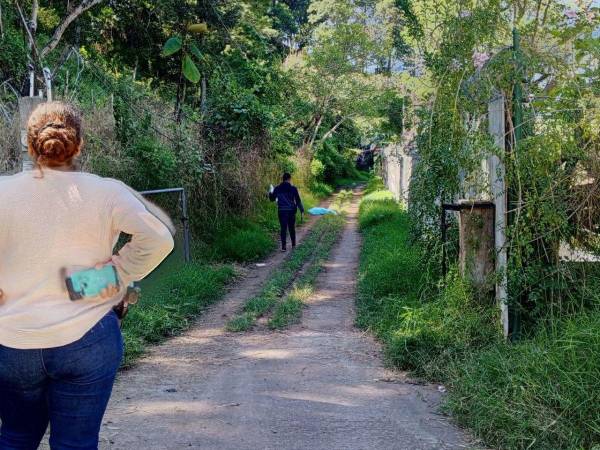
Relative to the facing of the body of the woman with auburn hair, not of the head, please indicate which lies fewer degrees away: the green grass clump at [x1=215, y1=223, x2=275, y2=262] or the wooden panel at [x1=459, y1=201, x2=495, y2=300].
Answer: the green grass clump

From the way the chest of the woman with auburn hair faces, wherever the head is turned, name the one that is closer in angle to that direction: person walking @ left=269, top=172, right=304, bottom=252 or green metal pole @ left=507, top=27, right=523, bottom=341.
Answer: the person walking

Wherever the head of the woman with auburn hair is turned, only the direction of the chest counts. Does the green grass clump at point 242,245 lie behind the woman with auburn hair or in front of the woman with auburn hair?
in front

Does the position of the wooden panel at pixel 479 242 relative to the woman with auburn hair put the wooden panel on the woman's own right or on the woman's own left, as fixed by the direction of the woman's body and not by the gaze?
on the woman's own right

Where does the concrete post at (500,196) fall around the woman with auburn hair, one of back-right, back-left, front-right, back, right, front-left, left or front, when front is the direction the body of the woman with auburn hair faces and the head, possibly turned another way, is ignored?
front-right

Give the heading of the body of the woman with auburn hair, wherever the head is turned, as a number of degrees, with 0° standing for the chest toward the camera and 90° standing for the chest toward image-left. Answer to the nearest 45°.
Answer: approximately 180°

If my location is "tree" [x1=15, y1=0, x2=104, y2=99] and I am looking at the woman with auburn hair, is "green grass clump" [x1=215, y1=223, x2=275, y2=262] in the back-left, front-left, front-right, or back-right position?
back-left

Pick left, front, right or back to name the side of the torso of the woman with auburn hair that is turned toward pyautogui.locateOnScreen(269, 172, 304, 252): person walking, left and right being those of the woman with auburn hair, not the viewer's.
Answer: front

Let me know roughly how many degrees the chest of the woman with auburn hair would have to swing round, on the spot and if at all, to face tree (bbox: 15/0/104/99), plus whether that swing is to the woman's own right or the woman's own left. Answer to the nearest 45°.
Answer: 0° — they already face it

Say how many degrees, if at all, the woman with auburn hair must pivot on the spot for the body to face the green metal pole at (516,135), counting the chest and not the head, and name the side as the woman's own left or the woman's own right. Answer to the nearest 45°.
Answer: approximately 45° to the woman's own right

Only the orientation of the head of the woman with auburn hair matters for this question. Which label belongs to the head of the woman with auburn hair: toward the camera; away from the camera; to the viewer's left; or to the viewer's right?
away from the camera
